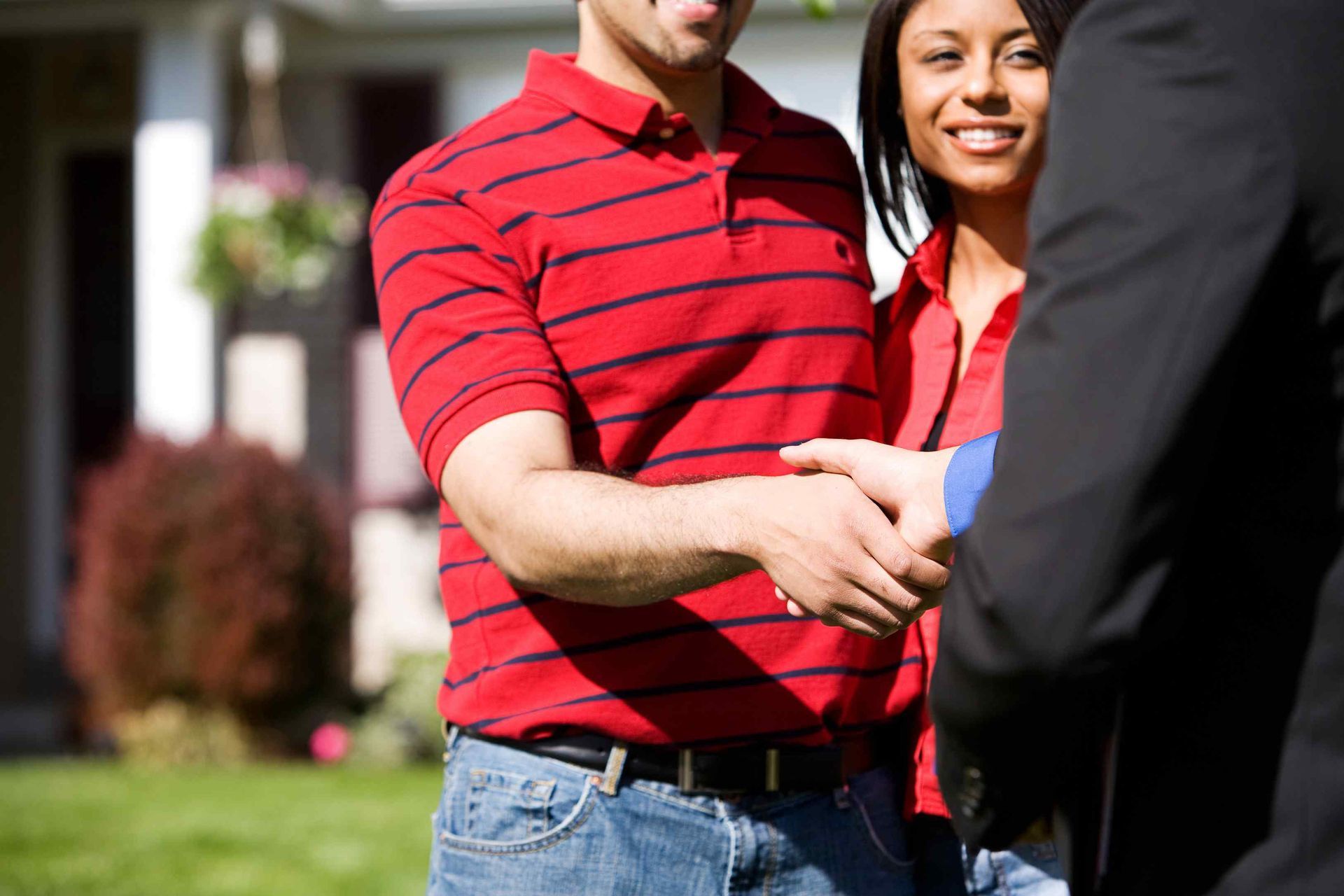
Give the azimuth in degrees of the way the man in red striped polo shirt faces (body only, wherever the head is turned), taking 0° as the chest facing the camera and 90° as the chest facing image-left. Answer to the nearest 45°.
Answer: approximately 315°

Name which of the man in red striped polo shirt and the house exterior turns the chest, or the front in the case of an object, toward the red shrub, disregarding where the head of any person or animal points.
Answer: the house exterior

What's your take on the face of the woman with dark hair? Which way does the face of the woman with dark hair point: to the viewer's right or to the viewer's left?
to the viewer's right

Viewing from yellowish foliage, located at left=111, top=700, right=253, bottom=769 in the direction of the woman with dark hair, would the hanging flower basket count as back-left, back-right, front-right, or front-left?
back-left

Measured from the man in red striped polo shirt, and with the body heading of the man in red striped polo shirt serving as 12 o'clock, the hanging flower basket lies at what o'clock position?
The hanging flower basket is roughly at 7 o'clock from the man in red striped polo shirt.

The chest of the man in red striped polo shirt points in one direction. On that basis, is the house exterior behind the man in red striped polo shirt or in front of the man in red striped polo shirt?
behind

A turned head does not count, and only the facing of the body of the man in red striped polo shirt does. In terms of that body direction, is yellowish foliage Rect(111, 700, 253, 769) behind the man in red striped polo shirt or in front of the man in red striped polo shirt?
behind
